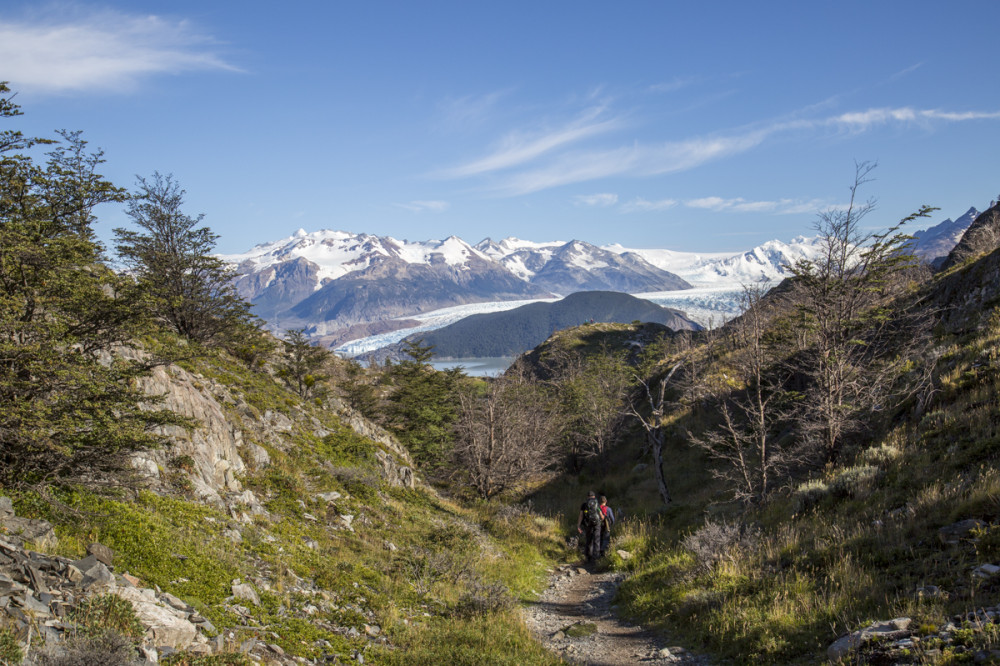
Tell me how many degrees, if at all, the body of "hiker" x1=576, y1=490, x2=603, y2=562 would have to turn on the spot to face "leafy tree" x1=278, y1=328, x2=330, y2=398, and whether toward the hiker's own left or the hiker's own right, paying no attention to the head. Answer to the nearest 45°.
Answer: approximately 45° to the hiker's own left

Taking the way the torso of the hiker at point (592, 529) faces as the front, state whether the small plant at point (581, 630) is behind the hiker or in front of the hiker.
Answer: behind

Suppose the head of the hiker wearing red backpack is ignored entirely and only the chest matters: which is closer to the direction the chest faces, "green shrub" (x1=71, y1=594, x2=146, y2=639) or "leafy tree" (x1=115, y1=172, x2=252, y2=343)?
the leafy tree

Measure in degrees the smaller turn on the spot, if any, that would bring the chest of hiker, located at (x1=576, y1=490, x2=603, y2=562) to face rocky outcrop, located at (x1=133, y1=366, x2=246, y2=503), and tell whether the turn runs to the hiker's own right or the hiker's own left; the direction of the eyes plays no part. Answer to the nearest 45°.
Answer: approximately 135° to the hiker's own left

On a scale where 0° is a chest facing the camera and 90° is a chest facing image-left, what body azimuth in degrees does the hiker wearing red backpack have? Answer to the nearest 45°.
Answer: approximately 180°

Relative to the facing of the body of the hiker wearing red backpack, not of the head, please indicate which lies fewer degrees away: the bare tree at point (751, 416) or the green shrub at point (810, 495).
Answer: the bare tree

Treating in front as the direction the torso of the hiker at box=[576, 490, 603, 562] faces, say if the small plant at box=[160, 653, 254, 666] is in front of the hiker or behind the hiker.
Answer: behind

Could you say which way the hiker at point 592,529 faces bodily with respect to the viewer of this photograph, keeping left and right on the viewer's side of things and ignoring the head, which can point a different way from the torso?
facing away from the viewer

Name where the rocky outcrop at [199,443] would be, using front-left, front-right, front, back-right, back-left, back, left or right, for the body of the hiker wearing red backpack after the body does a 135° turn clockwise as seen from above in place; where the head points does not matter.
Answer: right

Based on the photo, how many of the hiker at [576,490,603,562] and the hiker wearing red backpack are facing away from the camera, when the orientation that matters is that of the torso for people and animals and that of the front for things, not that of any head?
2

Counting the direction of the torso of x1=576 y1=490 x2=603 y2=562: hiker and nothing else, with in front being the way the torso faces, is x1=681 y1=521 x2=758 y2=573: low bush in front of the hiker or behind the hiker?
behind
